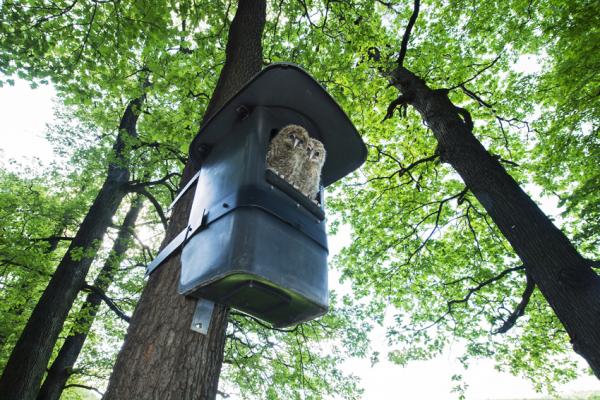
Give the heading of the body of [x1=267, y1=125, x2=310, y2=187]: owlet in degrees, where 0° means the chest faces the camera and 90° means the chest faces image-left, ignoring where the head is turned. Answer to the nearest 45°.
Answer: approximately 315°

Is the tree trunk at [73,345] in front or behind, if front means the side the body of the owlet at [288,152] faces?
behind

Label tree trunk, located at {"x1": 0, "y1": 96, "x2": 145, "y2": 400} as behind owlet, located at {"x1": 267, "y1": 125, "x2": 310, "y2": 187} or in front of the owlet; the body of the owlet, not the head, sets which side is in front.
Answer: behind

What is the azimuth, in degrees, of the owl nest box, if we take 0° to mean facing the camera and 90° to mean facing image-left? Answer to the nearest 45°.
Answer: approximately 315°

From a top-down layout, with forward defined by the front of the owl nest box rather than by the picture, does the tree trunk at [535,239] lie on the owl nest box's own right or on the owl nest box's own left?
on the owl nest box's own left

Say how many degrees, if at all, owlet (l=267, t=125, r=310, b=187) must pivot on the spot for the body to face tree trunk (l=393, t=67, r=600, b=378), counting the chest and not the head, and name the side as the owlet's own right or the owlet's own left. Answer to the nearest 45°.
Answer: approximately 90° to the owlet's own left
